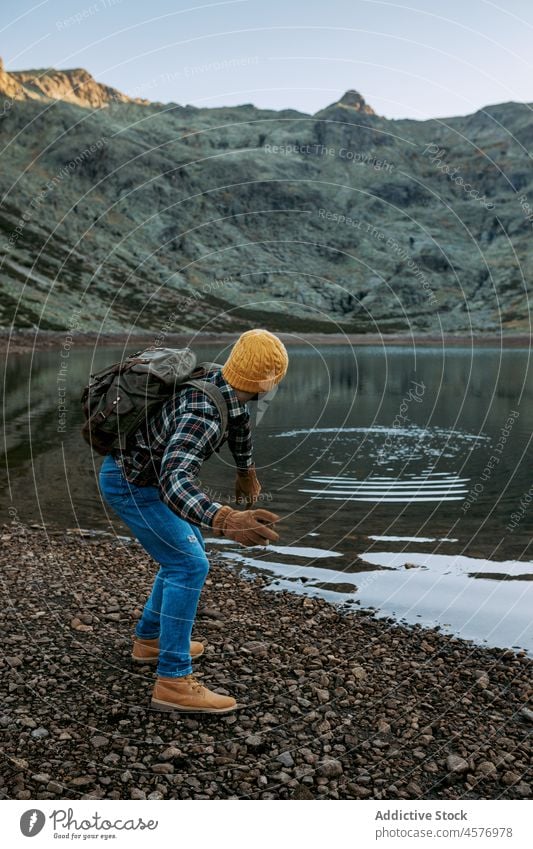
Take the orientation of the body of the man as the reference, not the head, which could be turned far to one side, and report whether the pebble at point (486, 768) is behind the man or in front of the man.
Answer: in front

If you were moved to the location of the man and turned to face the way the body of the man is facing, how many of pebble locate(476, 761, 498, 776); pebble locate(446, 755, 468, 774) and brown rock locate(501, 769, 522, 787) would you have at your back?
0

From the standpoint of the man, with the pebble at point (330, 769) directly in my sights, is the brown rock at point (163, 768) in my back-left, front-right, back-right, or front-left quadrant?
front-right

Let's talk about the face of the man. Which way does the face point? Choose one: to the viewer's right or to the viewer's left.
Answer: to the viewer's right

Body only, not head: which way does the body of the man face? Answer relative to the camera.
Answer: to the viewer's right

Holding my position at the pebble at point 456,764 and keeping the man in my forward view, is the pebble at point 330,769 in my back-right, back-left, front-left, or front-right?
front-left
